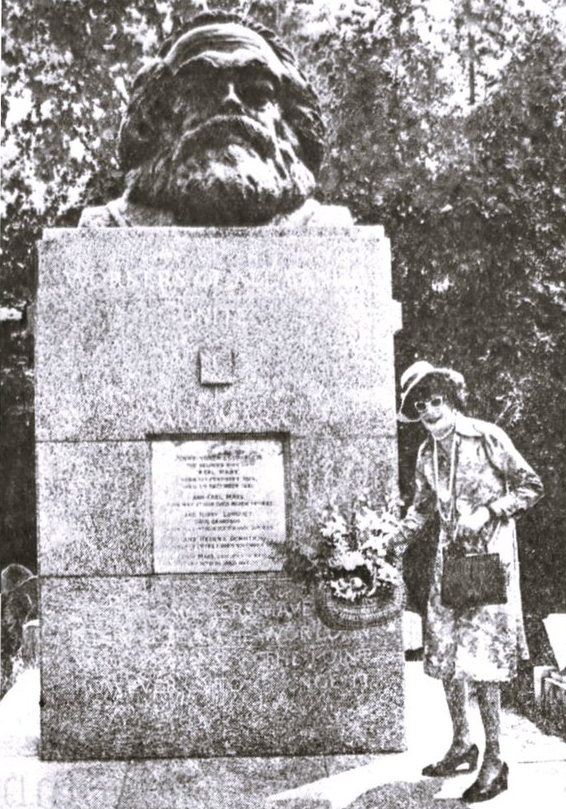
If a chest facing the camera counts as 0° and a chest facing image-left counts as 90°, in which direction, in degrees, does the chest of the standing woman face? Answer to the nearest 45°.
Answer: approximately 45°
